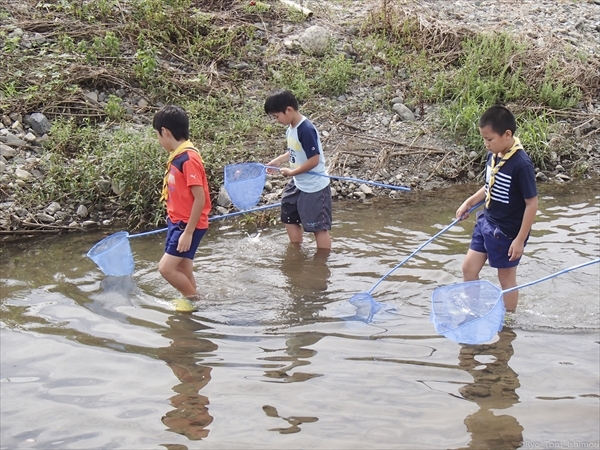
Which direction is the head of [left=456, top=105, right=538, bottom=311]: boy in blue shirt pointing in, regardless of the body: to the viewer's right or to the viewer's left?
to the viewer's left

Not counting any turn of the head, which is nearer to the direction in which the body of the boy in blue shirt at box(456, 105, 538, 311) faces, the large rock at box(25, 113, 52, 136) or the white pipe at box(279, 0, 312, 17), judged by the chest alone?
the large rock

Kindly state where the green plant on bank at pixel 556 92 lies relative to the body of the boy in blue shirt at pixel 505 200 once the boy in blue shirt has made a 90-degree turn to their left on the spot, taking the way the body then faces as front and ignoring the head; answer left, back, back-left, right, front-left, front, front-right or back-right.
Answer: back-left

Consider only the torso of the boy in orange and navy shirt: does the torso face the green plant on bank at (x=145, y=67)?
no

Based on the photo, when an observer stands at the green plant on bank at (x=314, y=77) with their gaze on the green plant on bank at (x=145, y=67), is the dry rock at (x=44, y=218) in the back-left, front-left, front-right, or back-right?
front-left

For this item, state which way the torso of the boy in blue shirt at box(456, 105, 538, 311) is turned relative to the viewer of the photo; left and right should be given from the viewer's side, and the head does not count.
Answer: facing the viewer and to the left of the viewer

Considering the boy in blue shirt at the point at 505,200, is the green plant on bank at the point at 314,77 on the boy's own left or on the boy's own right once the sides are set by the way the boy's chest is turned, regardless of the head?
on the boy's own right

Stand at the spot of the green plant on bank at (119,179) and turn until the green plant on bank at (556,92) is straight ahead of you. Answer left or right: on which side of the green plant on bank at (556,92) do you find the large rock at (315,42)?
left

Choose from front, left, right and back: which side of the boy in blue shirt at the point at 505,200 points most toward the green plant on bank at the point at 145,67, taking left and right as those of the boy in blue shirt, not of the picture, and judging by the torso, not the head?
right

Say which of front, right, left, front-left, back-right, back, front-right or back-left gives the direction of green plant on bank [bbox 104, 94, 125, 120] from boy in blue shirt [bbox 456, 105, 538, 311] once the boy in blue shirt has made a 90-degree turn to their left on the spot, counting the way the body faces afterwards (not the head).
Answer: back

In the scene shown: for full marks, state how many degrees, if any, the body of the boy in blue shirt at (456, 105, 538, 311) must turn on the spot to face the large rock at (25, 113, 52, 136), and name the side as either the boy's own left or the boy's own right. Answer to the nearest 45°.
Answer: approximately 90° to the boy's own right
